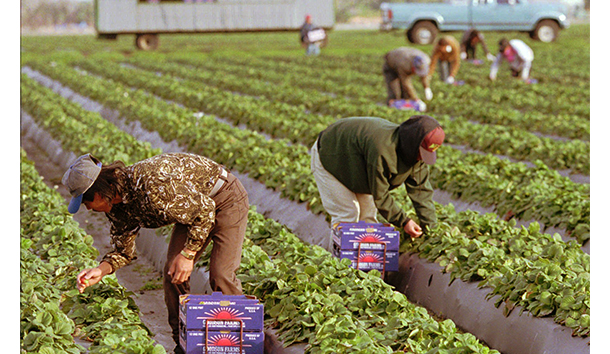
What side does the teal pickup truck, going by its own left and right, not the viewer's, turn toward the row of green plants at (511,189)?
right

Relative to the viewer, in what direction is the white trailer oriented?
to the viewer's right

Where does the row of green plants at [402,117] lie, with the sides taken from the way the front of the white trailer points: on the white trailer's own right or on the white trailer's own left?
on the white trailer's own right

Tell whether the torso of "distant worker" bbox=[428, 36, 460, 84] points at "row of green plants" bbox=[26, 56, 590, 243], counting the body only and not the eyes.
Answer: yes

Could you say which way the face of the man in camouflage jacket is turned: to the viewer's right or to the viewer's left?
to the viewer's left

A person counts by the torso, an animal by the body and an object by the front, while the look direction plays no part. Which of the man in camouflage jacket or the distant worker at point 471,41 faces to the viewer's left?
the man in camouflage jacket

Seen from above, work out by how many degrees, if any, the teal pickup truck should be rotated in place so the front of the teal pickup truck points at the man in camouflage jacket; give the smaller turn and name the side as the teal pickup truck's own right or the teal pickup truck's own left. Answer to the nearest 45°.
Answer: approximately 90° to the teal pickup truck's own right

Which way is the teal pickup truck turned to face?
to the viewer's right

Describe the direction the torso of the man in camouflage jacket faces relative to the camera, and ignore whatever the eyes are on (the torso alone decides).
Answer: to the viewer's left

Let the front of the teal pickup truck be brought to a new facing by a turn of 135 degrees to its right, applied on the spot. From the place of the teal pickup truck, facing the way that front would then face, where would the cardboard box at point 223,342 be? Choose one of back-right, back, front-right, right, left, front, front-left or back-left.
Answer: front-left

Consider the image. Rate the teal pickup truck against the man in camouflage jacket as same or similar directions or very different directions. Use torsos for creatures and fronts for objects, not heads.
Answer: very different directions
